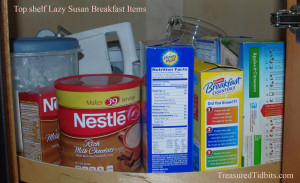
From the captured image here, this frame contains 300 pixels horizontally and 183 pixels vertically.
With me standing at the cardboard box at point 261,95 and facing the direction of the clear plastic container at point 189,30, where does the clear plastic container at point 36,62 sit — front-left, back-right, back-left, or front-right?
front-left

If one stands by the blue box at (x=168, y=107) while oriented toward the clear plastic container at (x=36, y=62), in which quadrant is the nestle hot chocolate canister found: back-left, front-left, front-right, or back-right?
front-left

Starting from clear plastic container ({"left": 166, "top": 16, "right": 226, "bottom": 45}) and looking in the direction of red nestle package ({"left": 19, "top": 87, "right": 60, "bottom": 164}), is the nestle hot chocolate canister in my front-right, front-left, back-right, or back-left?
front-left
